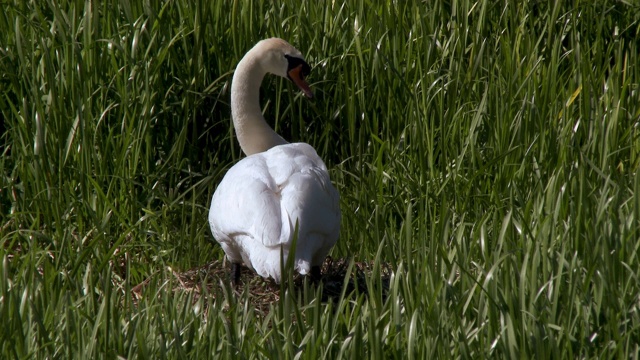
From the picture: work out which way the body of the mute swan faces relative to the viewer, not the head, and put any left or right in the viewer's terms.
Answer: facing away from the viewer
